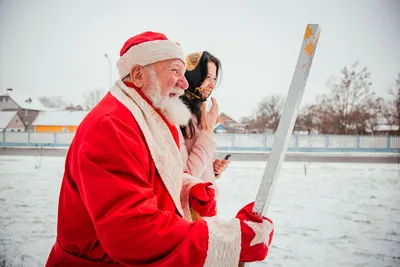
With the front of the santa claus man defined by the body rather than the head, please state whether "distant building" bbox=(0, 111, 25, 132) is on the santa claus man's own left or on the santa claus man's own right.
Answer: on the santa claus man's own left

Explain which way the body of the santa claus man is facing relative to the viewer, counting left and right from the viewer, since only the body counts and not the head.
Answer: facing to the right of the viewer

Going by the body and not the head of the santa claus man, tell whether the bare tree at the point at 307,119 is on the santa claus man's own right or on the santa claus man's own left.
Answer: on the santa claus man's own left

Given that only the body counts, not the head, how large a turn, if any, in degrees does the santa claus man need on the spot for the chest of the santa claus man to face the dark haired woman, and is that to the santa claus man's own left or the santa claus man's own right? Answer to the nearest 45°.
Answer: approximately 90° to the santa claus man's own left

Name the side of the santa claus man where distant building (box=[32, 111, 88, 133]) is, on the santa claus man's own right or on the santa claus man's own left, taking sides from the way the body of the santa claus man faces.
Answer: on the santa claus man's own left

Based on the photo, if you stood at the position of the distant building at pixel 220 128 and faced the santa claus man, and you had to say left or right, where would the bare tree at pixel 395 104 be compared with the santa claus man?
left

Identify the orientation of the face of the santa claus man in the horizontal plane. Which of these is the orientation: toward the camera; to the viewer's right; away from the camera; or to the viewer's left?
to the viewer's right

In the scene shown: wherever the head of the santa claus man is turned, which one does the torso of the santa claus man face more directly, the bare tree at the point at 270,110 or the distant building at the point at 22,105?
the bare tree

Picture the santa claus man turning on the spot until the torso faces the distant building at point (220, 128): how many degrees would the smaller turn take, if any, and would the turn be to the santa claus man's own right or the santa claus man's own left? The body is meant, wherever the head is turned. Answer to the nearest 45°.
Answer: approximately 90° to the santa claus man's own left

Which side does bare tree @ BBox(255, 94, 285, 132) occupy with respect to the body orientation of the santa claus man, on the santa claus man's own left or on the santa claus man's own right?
on the santa claus man's own left
